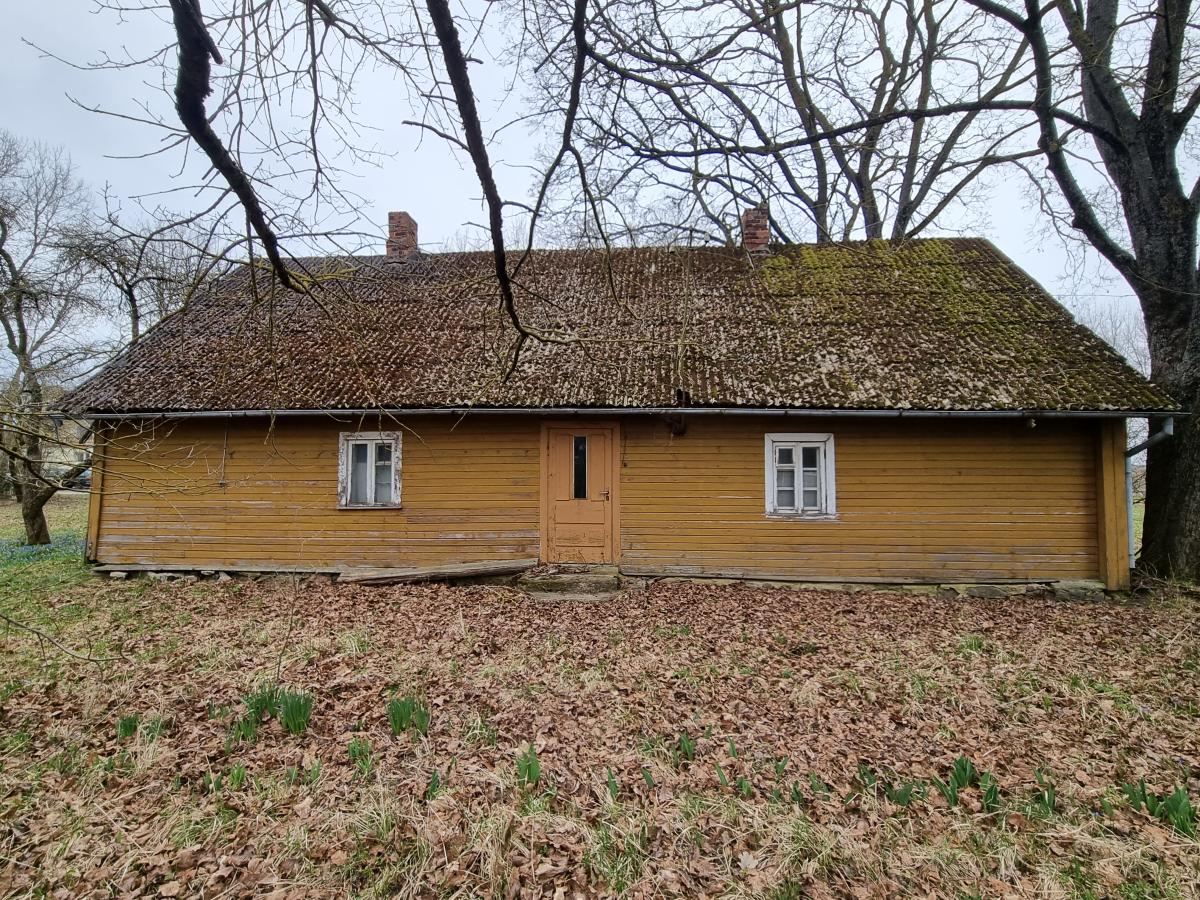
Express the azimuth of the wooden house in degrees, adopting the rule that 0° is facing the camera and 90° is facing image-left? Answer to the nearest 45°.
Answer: approximately 0°

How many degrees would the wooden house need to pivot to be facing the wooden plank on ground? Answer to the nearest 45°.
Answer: approximately 90° to its right
